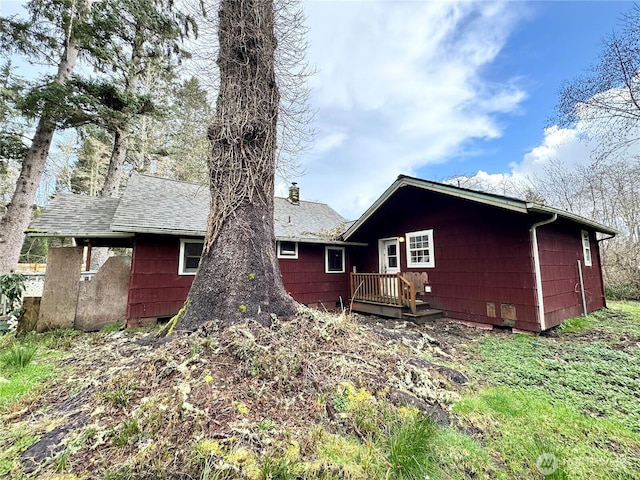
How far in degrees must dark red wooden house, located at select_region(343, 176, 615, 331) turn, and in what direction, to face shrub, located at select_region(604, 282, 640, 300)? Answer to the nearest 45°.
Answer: approximately 180°

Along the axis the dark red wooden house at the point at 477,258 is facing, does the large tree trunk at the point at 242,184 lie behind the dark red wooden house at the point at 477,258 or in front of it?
in front

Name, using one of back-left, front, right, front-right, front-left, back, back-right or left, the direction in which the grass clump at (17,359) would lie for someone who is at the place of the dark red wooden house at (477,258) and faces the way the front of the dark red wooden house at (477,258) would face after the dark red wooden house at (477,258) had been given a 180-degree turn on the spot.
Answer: back

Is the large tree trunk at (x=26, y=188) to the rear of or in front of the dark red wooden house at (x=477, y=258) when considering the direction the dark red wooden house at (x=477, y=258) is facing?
in front

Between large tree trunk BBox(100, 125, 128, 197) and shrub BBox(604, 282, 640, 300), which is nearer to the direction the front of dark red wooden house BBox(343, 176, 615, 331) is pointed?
the large tree trunk

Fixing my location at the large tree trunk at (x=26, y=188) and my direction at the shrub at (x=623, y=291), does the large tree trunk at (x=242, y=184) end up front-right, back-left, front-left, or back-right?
front-right

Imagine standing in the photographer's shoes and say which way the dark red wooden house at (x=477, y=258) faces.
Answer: facing the viewer and to the left of the viewer
